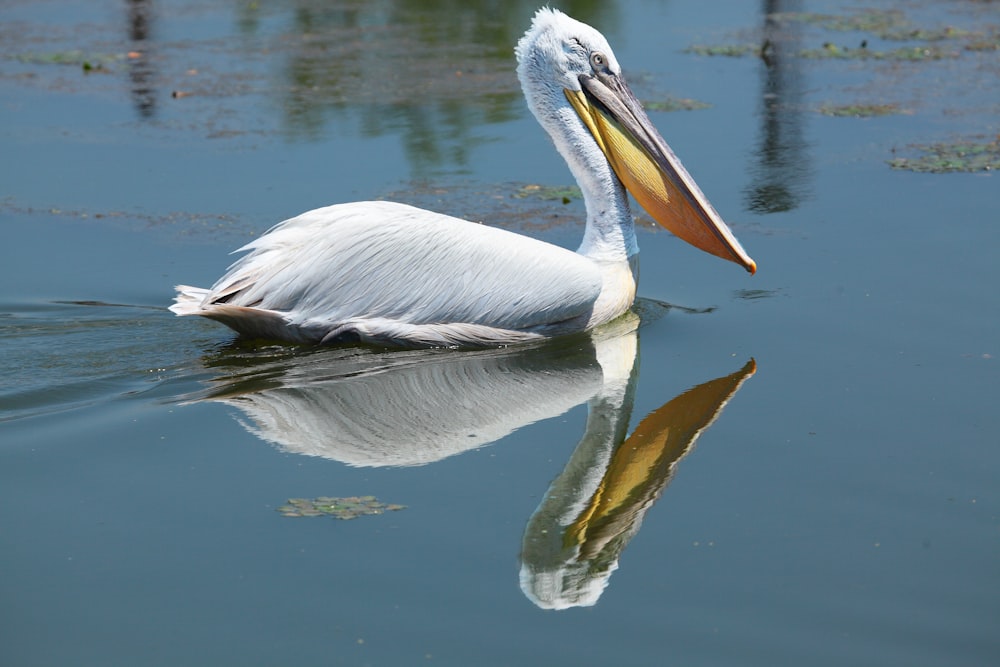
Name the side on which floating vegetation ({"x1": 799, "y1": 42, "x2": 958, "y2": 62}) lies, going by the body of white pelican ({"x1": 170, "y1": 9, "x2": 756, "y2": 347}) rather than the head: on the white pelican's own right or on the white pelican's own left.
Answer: on the white pelican's own left

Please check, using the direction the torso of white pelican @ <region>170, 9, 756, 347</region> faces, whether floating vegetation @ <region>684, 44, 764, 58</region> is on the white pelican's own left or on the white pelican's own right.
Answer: on the white pelican's own left

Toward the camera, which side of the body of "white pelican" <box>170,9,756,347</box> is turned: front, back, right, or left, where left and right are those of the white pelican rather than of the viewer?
right

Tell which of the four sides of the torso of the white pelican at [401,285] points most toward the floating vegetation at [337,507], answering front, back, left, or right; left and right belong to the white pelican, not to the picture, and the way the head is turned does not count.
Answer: right

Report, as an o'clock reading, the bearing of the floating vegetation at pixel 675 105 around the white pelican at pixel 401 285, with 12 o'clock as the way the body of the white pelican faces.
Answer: The floating vegetation is roughly at 10 o'clock from the white pelican.

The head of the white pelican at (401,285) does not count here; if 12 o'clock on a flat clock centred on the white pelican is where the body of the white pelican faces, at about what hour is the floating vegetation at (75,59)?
The floating vegetation is roughly at 8 o'clock from the white pelican.

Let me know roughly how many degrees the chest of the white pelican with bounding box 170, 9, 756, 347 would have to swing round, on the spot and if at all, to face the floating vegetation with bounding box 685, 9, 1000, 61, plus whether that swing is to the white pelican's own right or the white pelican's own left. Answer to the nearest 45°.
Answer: approximately 45° to the white pelican's own left

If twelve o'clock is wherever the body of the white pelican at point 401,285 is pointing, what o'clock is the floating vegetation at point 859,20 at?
The floating vegetation is roughly at 10 o'clock from the white pelican.

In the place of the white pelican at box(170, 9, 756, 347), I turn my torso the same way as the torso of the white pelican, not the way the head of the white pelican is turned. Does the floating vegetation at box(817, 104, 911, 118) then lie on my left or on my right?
on my left

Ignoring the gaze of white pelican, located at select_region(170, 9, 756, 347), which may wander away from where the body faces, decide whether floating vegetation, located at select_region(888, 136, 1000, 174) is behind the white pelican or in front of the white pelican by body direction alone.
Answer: in front

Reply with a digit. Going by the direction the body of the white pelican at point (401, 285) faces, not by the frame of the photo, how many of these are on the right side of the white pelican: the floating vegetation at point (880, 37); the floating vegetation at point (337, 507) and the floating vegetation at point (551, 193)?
1
